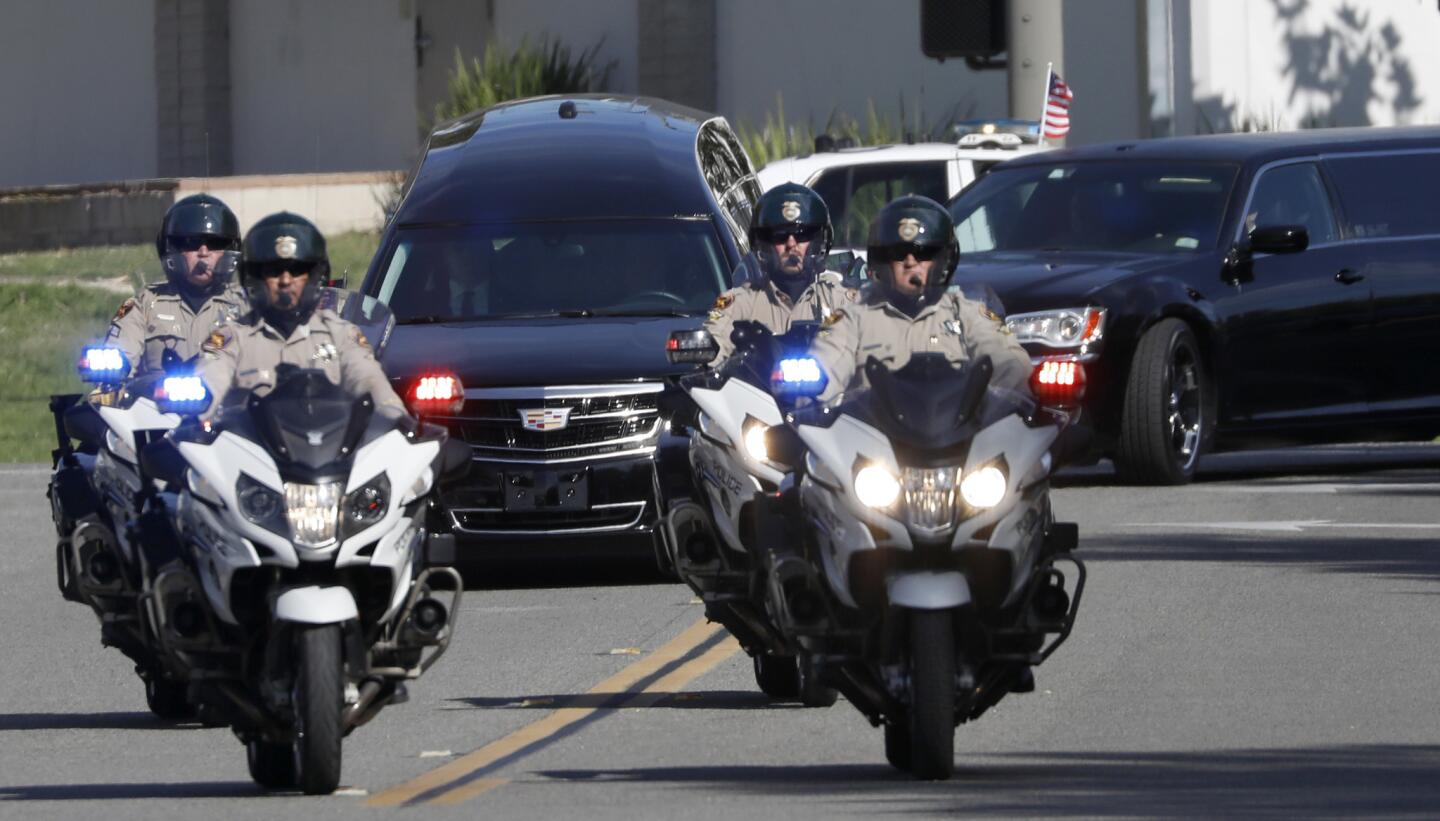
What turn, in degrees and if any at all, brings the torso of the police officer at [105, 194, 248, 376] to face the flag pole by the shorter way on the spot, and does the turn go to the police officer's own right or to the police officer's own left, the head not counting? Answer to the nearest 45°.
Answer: approximately 135° to the police officer's own left

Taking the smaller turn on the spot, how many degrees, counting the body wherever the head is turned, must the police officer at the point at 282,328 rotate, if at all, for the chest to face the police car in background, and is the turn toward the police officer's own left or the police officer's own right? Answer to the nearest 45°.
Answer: approximately 180°

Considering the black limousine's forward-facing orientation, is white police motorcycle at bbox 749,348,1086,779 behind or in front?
in front

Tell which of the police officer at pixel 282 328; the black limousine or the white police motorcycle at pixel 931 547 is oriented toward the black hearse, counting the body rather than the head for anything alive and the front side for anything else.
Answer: the black limousine

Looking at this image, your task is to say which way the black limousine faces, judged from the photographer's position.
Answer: facing the viewer and to the left of the viewer

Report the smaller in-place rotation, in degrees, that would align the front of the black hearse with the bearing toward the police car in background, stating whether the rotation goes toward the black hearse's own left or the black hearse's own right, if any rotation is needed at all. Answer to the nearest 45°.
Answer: approximately 180°

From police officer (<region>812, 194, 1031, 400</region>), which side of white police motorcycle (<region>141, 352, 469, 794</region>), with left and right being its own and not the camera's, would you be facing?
left

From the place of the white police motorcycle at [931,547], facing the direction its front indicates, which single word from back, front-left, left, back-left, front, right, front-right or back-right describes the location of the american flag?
back

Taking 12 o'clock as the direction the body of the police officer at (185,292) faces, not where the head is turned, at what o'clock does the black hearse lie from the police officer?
The black hearse is roughly at 7 o'clock from the police officer.

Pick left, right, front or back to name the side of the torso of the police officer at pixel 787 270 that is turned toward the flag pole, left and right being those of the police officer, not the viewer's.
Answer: back
